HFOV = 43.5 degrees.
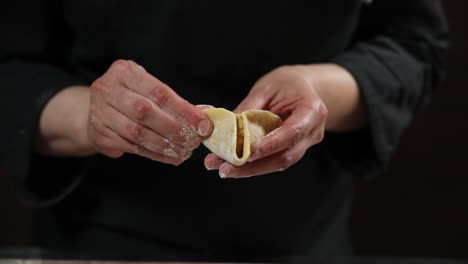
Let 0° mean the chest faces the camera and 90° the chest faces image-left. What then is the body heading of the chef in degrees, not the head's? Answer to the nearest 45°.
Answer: approximately 0°
